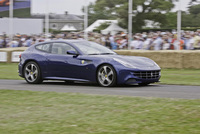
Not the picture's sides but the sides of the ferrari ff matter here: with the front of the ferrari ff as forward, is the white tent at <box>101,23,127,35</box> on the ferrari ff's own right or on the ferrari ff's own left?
on the ferrari ff's own left

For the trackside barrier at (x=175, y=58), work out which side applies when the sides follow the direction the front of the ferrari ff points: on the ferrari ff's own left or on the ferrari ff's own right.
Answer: on the ferrari ff's own left

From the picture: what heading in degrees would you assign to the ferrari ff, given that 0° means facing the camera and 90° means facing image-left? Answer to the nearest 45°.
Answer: approximately 315°

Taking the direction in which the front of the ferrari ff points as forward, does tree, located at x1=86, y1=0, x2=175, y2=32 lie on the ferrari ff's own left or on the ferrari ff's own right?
on the ferrari ff's own left

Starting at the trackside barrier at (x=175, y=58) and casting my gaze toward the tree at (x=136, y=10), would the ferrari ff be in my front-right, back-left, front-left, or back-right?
back-left
